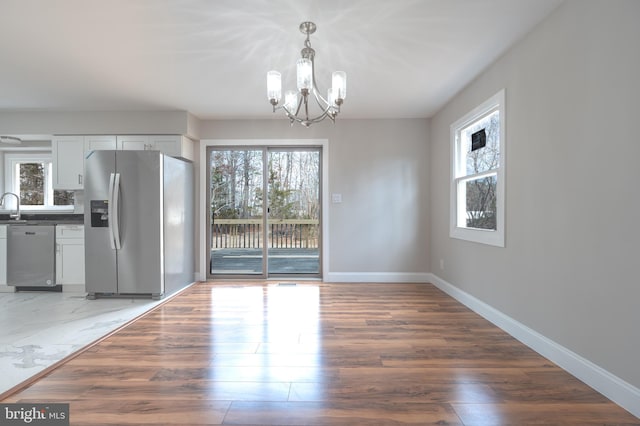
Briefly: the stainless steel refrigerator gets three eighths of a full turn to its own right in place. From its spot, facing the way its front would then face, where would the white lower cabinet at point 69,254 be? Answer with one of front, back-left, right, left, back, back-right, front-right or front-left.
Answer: front-left

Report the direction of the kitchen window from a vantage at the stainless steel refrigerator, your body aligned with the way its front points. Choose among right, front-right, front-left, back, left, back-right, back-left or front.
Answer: right

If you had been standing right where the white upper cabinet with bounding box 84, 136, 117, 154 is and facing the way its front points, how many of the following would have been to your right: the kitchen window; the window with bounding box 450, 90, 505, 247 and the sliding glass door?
1

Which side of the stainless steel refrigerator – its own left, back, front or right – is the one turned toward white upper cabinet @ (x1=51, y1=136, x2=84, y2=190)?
right

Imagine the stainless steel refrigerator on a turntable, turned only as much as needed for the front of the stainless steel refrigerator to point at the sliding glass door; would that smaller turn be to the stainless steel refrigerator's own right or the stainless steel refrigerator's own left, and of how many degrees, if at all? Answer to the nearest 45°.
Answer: approximately 135° to the stainless steel refrigerator's own left

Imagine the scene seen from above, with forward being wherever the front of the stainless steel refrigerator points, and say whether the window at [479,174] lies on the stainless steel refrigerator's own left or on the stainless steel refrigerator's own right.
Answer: on the stainless steel refrigerator's own left

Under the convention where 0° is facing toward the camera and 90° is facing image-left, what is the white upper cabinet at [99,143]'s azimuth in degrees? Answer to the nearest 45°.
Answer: approximately 45°

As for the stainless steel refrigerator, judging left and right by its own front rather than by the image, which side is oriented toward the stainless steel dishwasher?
right

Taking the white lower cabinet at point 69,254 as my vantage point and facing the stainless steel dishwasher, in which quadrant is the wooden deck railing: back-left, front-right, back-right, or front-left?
back-right

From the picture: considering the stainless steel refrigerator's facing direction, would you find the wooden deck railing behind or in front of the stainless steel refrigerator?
behind

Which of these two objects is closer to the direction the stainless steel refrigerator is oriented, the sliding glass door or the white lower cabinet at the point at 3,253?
the white lower cabinet

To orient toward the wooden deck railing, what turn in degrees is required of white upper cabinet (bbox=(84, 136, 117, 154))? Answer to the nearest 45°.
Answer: approximately 135° to its left
